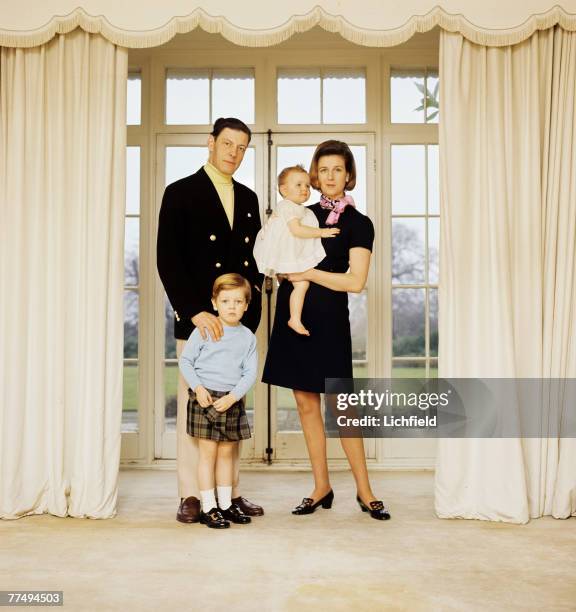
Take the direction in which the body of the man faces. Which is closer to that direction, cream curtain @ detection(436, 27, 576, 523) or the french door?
the cream curtain

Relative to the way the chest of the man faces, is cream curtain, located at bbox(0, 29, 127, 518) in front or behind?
behind

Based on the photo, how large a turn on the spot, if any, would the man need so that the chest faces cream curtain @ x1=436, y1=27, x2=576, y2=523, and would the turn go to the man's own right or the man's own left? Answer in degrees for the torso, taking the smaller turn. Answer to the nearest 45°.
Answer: approximately 45° to the man's own left

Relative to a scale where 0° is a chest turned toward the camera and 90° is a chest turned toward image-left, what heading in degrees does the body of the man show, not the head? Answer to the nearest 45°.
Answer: approximately 315°
